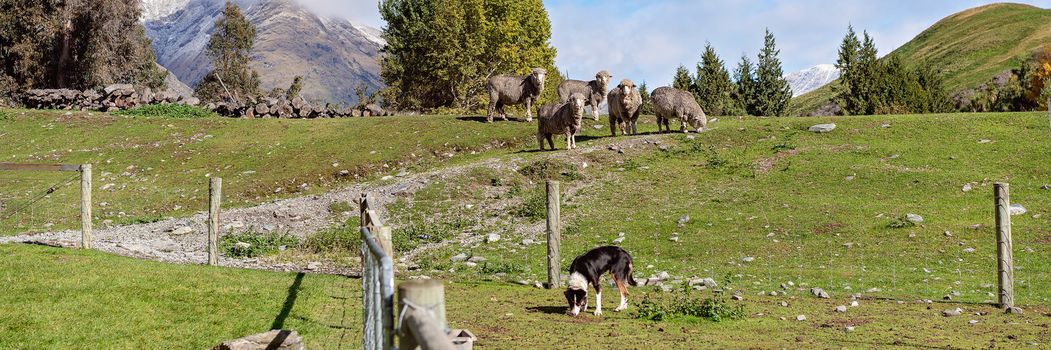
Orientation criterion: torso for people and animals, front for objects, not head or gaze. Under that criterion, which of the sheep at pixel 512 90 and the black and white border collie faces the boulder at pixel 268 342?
the black and white border collie

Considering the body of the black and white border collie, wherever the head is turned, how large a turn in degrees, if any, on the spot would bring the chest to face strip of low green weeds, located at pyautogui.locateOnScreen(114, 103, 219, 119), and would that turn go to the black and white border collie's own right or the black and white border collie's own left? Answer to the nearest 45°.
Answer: approximately 90° to the black and white border collie's own right

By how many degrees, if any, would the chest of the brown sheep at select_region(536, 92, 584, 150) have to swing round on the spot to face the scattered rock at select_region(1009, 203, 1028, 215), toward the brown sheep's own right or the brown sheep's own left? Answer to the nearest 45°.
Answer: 0° — it already faces it

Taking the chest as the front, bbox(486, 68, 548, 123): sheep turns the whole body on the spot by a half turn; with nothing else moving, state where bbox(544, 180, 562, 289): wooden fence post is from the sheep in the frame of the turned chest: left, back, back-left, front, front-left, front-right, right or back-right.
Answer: left

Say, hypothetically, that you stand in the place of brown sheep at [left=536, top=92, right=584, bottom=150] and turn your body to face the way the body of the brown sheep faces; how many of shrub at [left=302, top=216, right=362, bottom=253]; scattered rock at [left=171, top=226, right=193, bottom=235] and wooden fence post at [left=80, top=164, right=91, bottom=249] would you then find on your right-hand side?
3

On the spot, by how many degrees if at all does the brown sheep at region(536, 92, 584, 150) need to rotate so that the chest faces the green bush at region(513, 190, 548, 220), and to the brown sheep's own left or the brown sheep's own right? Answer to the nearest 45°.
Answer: approximately 45° to the brown sheep's own right

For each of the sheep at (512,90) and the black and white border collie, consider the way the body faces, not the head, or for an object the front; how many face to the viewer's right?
1

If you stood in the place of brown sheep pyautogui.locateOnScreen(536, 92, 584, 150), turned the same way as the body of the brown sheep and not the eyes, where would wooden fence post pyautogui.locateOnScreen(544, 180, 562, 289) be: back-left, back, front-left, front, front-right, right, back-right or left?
front-right

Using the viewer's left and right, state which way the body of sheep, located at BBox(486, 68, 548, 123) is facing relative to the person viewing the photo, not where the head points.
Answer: facing to the right of the viewer

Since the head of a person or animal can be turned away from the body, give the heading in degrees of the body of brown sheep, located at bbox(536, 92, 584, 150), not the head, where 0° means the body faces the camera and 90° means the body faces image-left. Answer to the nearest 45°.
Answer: approximately 315°

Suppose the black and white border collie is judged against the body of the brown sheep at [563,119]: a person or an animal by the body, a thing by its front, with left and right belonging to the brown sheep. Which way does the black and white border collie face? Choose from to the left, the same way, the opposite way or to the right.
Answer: to the right
